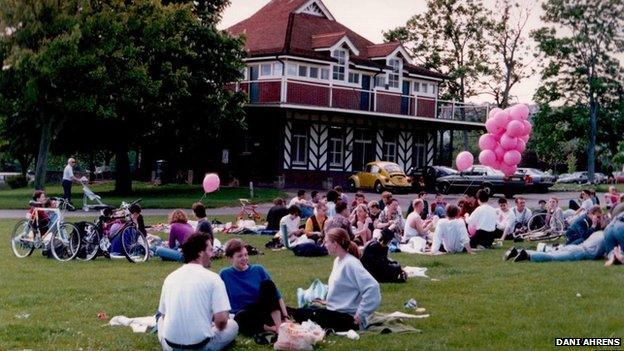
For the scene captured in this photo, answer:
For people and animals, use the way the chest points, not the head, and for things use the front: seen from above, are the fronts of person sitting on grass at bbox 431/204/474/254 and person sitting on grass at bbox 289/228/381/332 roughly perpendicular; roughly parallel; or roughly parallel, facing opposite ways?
roughly perpendicular

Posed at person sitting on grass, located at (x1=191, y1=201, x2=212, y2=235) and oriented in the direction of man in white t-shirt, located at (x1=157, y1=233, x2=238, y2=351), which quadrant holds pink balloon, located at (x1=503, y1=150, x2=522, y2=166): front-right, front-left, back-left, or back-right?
back-left

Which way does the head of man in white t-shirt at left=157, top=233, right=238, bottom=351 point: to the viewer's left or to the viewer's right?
to the viewer's right

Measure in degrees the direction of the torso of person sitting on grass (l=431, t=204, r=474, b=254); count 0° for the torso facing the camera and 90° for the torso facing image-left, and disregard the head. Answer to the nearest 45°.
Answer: approximately 180°

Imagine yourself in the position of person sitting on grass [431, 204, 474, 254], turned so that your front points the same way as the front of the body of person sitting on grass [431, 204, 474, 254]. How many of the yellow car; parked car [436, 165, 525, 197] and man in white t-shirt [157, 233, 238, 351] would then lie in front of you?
2

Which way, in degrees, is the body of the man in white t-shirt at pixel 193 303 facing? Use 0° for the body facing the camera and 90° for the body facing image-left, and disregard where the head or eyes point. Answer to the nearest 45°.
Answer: approximately 225°

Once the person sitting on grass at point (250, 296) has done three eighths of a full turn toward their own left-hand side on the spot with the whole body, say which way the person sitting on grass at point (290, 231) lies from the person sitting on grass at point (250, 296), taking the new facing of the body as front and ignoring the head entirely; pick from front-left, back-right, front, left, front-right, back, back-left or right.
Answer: front

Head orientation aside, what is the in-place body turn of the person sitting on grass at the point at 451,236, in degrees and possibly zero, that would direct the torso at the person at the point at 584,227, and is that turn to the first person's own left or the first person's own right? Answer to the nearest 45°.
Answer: approximately 90° to the first person's own right

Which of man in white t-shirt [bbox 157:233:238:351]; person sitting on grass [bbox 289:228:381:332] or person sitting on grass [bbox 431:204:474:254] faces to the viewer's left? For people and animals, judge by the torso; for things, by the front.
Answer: person sitting on grass [bbox 289:228:381:332]

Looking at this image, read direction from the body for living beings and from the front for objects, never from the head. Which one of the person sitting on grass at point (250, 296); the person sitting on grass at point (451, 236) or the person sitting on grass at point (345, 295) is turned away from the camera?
the person sitting on grass at point (451, 236)

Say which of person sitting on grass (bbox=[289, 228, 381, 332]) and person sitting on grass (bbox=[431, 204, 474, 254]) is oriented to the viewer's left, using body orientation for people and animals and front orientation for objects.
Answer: person sitting on grass (bbox=[289, 228, 381, 332])
